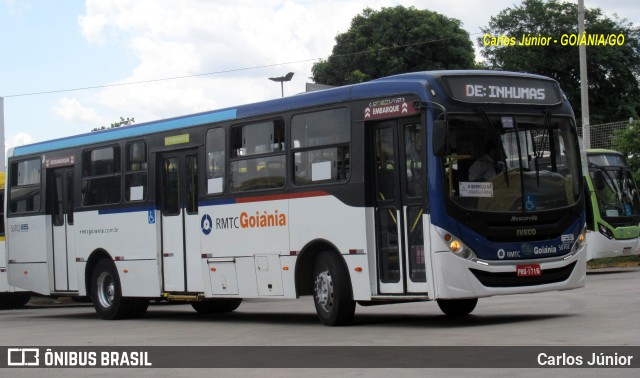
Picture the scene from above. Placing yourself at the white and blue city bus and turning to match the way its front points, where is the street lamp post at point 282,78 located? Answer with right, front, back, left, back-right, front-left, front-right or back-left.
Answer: back-left

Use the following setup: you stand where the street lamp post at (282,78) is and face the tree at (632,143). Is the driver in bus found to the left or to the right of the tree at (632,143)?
right

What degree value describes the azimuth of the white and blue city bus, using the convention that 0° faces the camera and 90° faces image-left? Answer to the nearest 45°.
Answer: approximately 315°

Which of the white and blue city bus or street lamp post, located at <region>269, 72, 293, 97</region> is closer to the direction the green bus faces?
the white and blue city bus

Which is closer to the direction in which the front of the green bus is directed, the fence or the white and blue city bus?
the white and blue city bus

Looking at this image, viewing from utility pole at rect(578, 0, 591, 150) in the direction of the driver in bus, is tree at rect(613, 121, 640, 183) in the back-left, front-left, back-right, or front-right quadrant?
back-left

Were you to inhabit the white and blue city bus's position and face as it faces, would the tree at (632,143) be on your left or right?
on your left

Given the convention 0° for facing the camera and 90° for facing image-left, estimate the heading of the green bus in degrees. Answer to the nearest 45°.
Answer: approximately 315°

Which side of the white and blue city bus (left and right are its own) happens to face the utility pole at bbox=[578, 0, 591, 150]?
left

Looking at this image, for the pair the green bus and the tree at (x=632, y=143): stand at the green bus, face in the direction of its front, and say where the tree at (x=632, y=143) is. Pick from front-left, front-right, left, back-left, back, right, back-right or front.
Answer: back-left
